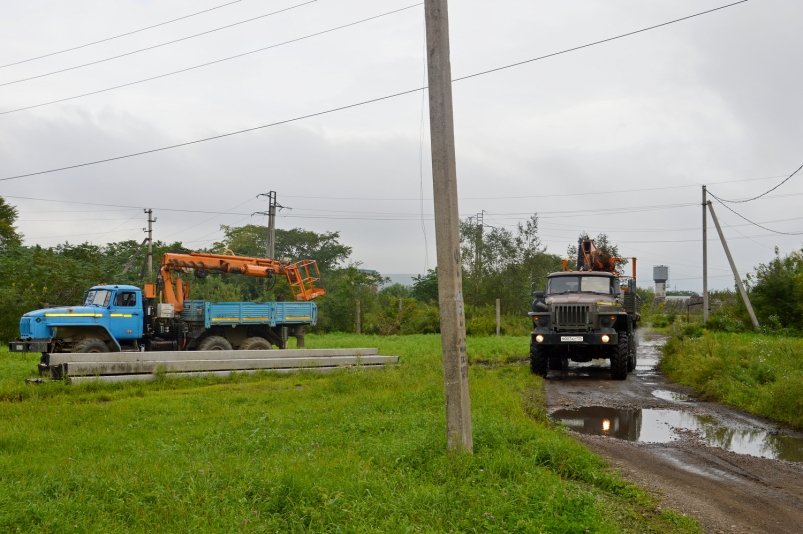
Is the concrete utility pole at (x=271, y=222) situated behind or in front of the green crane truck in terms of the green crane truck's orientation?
behind

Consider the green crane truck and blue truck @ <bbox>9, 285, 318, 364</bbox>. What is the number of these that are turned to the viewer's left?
1

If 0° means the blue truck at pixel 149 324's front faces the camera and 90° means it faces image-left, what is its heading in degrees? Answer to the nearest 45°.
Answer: approximately 90°

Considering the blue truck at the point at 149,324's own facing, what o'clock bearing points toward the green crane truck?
The green crane truck is roughly at 7 o'clock from the blue truck.

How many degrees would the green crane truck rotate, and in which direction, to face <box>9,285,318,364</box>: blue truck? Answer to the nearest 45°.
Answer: approximately 90° to its right

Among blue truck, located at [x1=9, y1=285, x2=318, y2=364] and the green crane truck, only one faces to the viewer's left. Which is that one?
the blue truck

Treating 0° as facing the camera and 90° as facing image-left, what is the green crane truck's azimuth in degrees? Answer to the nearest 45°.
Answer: approximately 0°

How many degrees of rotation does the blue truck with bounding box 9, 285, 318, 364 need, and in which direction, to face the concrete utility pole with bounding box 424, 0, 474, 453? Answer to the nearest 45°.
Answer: approximately 90° to its left
